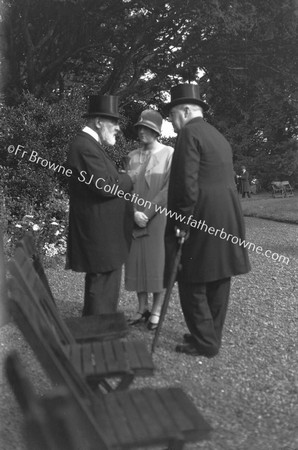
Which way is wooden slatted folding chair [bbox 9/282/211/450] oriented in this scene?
to the viewer's right

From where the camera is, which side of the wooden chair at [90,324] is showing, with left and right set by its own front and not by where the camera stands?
right

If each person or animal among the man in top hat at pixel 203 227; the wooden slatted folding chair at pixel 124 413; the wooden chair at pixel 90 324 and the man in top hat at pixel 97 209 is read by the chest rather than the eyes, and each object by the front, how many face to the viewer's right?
3

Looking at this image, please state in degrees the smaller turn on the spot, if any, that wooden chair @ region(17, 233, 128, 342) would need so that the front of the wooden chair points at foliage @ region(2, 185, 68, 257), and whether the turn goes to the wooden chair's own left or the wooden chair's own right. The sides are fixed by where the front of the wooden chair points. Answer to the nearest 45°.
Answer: approximately 90° to the wooden chair's own left

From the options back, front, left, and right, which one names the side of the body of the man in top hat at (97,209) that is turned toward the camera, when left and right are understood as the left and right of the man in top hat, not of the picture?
right

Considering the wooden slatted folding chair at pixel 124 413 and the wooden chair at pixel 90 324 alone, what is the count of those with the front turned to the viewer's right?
2

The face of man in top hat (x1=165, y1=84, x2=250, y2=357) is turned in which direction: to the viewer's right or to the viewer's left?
to the viewer's left

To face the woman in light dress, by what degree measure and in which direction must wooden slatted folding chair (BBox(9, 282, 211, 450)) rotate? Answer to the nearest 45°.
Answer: approximately 90° to its left

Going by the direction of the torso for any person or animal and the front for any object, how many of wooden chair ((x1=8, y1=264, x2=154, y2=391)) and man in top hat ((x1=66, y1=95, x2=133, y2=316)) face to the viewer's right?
2

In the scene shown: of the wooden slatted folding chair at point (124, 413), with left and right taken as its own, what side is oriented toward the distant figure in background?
left

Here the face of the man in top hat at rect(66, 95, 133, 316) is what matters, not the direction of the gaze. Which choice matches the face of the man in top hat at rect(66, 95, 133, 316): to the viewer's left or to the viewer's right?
to the viewer's right

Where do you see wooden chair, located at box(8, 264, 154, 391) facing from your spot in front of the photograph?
facing to the right of the viewer

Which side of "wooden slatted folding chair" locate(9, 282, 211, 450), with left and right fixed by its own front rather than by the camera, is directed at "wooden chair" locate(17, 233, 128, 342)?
left
